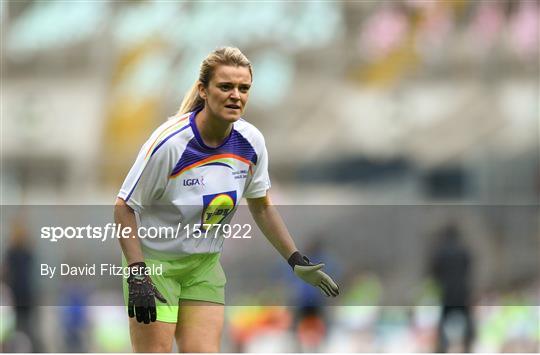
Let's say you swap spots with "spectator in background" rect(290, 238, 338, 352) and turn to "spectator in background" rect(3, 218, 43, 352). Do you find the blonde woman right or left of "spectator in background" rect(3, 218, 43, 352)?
left

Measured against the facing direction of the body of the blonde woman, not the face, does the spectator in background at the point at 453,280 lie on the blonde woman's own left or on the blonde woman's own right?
on the blonde woman's own left

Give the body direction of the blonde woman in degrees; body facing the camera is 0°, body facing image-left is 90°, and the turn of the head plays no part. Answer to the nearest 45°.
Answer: approximately 315°

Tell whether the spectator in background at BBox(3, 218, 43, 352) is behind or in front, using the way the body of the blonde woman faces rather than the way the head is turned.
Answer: behind

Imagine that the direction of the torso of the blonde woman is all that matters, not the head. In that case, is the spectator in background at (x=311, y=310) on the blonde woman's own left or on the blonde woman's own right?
on the blonde woman's own left
